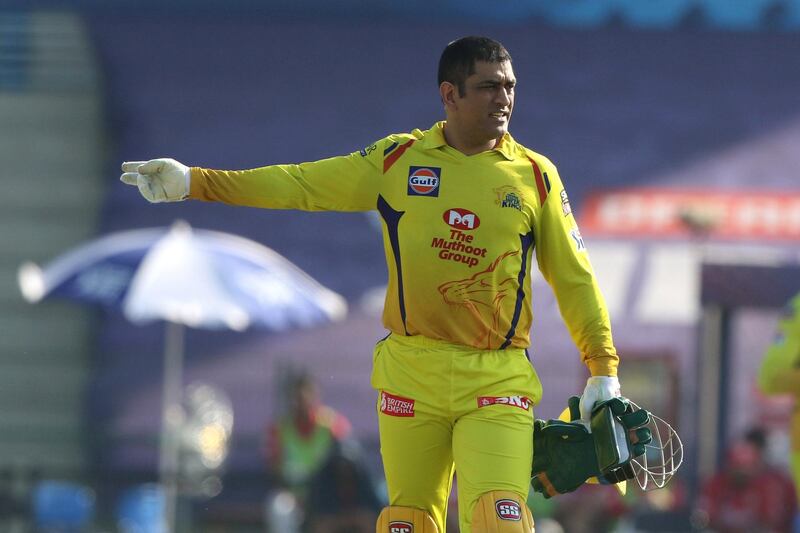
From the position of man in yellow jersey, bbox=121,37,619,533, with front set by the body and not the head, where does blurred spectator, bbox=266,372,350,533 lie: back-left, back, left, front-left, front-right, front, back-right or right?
back

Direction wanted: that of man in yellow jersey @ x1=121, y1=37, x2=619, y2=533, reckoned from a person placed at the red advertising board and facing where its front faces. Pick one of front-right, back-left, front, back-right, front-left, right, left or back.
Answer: front

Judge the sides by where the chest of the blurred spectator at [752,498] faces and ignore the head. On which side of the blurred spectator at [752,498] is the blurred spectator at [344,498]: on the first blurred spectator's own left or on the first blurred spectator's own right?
on the first blurred spectator's own right

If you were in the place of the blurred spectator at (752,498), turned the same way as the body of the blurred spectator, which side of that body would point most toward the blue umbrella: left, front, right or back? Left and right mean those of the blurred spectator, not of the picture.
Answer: right

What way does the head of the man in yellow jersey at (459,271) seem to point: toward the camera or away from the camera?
toward the camera

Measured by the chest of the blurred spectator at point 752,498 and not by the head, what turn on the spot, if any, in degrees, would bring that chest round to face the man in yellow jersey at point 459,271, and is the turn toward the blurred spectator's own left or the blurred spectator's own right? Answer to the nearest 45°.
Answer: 0° — they already face them

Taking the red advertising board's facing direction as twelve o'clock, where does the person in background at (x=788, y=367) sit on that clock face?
The person in background is roughly at 12 o'clock from the red advertising board.

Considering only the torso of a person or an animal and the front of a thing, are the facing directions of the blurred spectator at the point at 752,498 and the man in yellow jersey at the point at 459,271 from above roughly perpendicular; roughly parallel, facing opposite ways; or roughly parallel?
roughly parallel

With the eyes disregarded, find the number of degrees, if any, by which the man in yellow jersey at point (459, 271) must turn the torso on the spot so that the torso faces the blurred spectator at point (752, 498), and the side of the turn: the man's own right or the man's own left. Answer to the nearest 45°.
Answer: approximately 135° to the man's own left

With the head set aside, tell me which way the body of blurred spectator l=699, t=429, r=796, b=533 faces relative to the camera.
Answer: toward the camera

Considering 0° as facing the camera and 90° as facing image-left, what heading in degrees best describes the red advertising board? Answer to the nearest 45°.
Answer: approximately 0°

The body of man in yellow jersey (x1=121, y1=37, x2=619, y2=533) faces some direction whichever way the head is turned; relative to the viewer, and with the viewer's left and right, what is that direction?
facing the viewer

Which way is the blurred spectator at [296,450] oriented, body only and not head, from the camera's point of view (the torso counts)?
toward the camera

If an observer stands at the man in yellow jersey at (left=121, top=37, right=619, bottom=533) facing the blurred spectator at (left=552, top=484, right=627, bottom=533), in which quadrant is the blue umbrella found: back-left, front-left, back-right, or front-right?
front-left

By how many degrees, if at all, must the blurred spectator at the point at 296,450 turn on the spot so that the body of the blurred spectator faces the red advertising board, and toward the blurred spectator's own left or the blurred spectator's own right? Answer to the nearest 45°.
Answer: approximately 135° to the blurred spectator's own left
